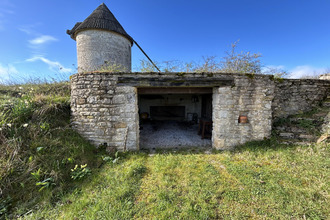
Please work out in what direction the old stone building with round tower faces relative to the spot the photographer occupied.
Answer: facing the viewer

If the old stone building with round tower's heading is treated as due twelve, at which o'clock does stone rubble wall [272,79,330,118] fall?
The stone rubble wall is roughly at 8 o'clock from the old stone building with round tower.
